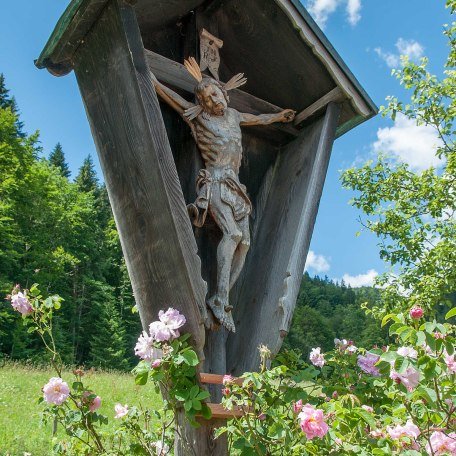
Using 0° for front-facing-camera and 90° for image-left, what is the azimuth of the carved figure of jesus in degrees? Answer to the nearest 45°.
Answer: approximately 315°

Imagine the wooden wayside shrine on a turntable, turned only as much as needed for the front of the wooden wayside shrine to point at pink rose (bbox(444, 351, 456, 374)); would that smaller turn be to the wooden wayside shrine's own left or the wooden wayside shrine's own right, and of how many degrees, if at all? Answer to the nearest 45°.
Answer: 0° — it already faces it

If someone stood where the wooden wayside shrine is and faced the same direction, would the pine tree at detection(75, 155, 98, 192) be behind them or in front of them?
behind
